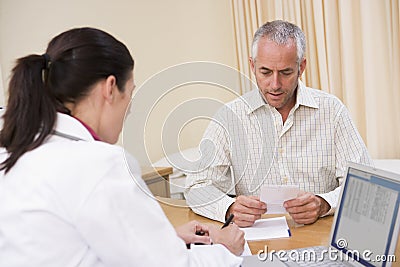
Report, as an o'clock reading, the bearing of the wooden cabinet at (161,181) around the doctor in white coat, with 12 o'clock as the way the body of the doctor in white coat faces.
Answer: The wooden cabinet is roughly at 11 o'clock from the doctor in white coat.

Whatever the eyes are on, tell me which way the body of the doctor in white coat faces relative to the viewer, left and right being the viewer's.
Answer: facing away from the viewer and to the right of the viewer

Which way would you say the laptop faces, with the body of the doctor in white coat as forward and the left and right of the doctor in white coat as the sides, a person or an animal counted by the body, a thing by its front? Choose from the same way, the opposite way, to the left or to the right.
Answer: the opposite way

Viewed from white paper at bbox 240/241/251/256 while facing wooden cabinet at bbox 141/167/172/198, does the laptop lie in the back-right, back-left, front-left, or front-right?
back-right

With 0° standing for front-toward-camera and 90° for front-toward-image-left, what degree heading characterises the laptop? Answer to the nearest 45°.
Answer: approximately 45°

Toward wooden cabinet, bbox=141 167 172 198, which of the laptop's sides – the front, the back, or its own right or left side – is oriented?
right

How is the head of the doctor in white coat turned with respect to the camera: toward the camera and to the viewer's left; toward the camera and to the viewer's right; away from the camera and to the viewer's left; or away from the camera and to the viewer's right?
away from the camera and to the viewer's right
